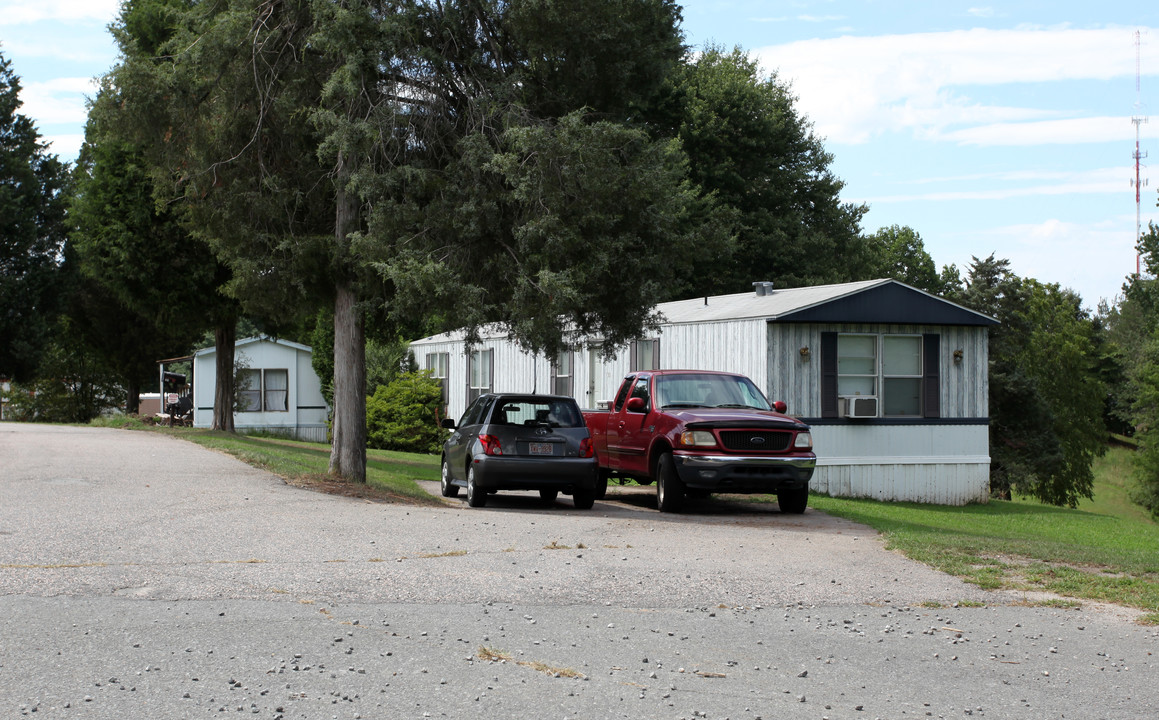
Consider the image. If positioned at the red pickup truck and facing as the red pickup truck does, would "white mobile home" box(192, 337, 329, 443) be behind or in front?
behind

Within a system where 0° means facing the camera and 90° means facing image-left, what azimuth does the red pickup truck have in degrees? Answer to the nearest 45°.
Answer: approximately 315°

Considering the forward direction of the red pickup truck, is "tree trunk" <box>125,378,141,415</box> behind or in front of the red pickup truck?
behind

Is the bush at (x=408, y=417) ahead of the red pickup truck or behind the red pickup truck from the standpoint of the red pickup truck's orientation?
behind

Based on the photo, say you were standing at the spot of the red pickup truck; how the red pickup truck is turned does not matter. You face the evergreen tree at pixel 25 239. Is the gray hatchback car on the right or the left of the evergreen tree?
left

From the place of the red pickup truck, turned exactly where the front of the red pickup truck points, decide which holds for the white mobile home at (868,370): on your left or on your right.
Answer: on your left

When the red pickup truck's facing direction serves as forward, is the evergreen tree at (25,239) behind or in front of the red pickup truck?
behind
